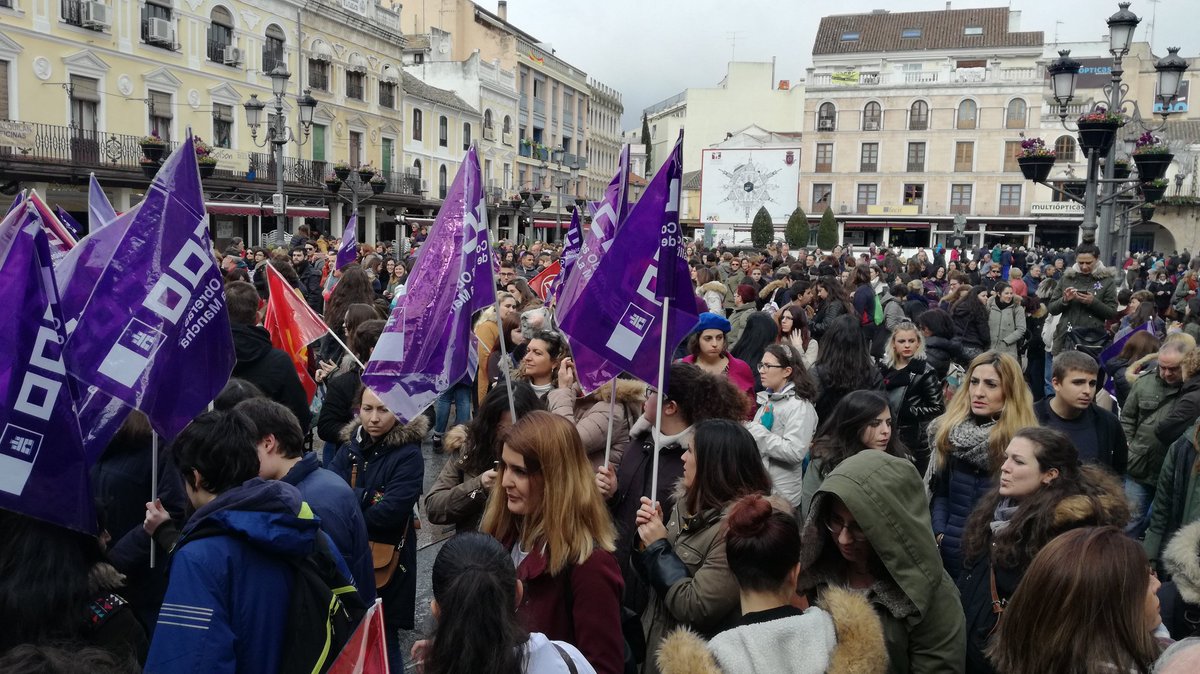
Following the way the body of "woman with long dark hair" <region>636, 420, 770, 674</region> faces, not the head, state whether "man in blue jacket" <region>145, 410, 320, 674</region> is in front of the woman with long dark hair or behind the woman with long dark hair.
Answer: in front

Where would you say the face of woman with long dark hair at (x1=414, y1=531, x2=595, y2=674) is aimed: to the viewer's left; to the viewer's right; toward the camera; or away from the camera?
away from the camera

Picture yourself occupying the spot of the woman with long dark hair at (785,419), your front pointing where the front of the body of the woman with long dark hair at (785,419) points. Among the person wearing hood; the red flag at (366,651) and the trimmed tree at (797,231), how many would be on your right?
1

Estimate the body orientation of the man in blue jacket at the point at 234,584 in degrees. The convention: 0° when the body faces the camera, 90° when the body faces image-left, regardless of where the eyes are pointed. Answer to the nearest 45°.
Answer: approximately 135°

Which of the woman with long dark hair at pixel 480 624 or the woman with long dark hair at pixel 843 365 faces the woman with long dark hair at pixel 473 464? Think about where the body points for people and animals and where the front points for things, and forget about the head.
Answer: the woman with long dark hair at pixel 480 624

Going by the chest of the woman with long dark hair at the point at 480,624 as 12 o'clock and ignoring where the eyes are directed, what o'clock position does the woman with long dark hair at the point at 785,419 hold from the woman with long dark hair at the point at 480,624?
the woman with long dark hair at the point at 785,419 is roughly at 1 o'clock from the woman with long dark hair at the point at 480,624.

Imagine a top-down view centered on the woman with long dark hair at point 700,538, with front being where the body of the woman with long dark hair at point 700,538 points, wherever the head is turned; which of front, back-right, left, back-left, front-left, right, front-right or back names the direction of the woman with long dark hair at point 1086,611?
back-left

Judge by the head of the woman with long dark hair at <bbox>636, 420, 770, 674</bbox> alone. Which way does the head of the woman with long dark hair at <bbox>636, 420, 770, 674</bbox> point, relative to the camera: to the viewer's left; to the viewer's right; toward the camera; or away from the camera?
to the viewer's left

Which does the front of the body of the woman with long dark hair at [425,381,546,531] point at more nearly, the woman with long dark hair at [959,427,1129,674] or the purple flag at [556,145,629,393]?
the woman with long dark hair

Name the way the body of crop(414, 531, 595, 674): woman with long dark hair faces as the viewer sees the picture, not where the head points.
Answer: away from the camera
